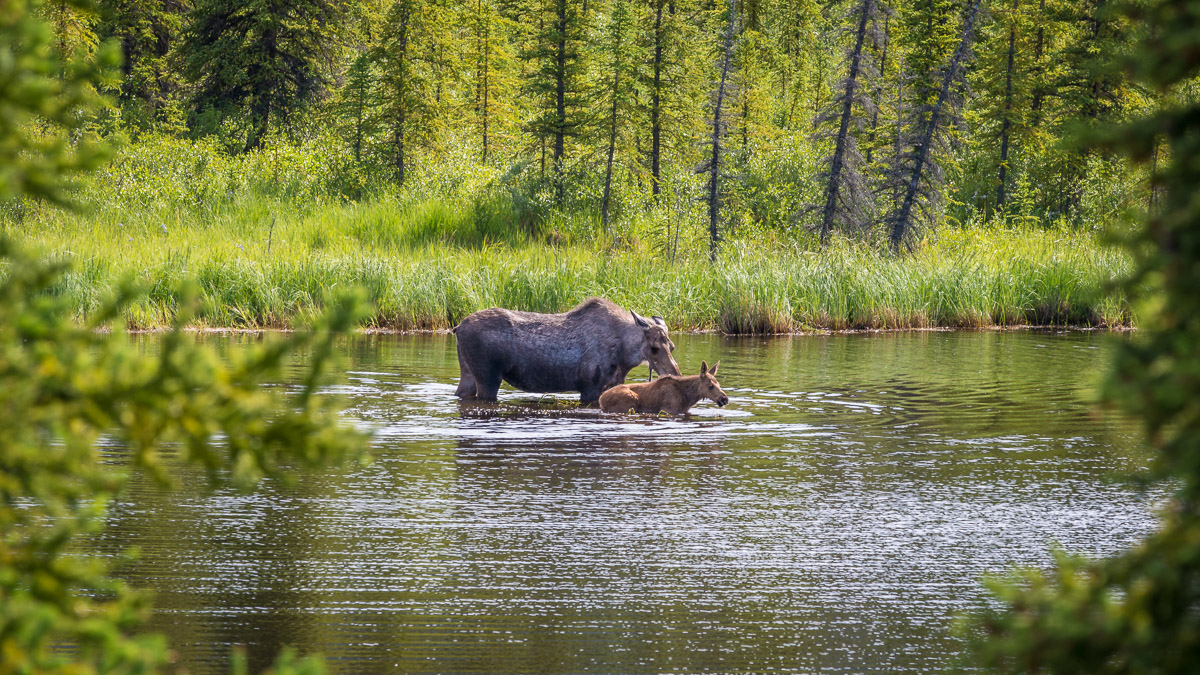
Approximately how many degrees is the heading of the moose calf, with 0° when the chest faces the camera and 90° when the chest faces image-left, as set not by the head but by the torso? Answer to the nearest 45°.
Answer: approximately 270°

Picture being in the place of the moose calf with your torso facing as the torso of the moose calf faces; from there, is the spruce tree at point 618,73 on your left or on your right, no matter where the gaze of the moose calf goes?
on your left

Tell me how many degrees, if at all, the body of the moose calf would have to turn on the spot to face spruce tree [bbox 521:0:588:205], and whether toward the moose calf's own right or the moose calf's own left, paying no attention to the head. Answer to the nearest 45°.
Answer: approximately 90° to the moose calf's own left

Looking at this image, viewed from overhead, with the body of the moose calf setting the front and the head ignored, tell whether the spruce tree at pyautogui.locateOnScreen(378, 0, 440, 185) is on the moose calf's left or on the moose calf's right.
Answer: on the moose calf's left

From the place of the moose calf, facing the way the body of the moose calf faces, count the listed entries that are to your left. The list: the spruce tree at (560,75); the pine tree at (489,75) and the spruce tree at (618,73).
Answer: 3

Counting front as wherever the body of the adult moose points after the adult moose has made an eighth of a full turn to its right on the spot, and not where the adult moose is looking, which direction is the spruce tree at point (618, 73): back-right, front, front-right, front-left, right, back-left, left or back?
back-left

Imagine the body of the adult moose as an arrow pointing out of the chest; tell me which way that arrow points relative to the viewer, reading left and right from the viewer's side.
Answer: facing to the right of the viewer

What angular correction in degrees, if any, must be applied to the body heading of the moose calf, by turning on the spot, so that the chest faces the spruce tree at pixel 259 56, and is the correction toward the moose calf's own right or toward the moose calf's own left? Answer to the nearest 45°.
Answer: approximately 135° to the moose calf's own left

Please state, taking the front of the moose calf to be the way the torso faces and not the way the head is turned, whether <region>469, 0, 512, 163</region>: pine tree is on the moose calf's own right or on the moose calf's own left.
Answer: on the moose calf's own left

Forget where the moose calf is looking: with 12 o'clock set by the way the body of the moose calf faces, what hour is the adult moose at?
The adult moose is roughly at 7 o'clock from the moose calf.

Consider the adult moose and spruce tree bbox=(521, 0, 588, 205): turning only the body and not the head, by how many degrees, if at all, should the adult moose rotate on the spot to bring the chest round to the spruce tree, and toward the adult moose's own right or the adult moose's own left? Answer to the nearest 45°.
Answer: approximately 90° to the adult moose's own left

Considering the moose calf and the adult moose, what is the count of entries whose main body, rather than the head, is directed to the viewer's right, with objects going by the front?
2

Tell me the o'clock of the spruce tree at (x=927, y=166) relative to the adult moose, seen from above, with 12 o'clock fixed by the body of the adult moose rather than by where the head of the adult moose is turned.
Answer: The spruce tree is roughly at 10 o'clock from the adult moose.
